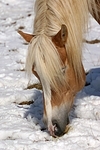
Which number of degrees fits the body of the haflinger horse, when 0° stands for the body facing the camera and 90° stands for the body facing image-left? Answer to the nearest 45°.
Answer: approximately 45°
